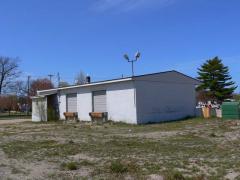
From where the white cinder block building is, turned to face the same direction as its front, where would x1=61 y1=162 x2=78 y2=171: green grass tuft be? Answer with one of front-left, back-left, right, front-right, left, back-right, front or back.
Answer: front-left

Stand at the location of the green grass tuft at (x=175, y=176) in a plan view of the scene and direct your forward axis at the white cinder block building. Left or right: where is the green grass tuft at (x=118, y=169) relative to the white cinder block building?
left

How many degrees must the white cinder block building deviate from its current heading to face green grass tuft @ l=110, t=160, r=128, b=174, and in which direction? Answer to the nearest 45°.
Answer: approximately 45° to its left

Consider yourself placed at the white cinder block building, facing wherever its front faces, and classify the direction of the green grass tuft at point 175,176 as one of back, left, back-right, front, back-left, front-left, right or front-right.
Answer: front-left

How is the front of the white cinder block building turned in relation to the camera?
facing the viewer and to the left of the viewer
